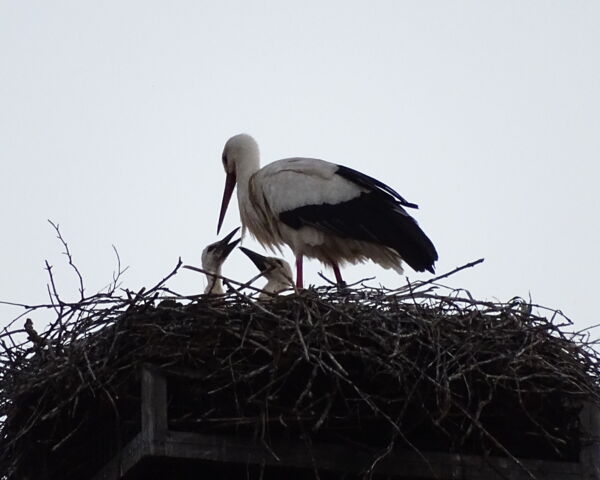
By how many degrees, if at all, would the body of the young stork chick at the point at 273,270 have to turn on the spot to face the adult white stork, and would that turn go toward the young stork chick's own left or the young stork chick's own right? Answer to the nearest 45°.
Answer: approximately 135° to the young stork chick's own left

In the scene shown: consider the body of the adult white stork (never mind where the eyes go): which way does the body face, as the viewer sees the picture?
to the viewer's left

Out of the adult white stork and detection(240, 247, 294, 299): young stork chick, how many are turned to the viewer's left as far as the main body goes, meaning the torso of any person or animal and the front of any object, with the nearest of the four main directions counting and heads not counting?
2

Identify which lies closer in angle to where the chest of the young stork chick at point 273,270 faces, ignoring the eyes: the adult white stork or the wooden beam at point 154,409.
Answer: the wooden beam

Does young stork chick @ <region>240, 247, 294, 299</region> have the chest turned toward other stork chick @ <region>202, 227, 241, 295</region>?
yes

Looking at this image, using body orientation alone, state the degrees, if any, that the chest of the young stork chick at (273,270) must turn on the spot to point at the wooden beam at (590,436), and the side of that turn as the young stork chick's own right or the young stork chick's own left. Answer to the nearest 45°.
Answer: approximately 135° to the young stork chick's own left

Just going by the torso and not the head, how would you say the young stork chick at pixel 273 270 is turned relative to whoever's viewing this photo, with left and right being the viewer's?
facing to the left of the viewer
